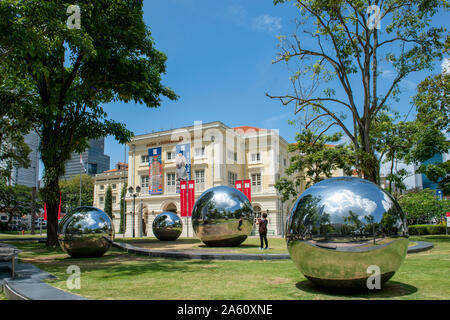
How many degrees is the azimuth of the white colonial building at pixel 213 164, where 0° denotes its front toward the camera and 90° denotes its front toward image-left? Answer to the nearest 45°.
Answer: approximately 45°

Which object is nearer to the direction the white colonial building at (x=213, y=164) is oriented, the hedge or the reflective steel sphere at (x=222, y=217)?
the reflective steel sphere

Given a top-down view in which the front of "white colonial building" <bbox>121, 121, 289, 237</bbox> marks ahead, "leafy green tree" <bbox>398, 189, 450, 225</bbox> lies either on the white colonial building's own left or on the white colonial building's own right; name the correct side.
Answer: on the white colonial building's own left

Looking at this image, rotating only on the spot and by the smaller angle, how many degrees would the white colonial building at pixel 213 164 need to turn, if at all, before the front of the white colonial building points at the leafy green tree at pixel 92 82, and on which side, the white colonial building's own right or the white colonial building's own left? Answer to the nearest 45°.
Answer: approximately 45° to the white colonial building's own left

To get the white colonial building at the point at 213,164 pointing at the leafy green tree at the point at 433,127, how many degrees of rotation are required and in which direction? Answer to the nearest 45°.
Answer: approximately 45° to its left

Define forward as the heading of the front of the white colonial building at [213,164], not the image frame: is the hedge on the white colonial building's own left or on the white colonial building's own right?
on the white colonial building's own left

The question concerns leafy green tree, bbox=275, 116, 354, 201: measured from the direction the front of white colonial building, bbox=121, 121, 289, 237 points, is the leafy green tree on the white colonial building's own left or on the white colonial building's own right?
on the white colonial building's own left
